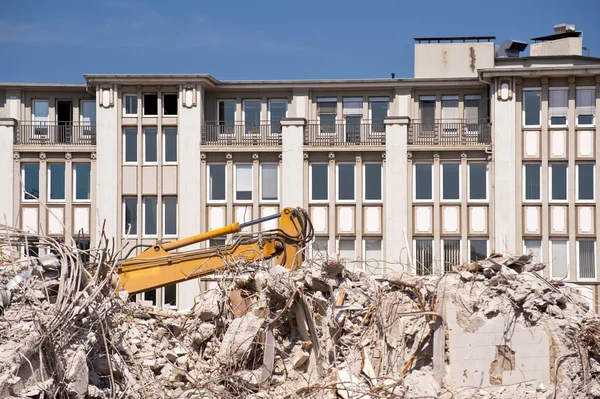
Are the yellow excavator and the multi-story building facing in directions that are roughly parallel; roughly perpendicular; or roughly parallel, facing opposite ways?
roughly perpendicular

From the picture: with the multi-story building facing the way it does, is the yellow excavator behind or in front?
in front

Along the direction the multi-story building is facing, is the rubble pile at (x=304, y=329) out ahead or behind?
ahead

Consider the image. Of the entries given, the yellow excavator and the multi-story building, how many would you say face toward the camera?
1

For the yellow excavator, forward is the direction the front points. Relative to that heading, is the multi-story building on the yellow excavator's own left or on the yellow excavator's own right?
on the yellow excavator's own left

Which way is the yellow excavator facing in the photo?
to the viewer's right

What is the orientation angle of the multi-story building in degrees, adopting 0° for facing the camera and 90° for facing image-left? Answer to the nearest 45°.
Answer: approximately 0°
